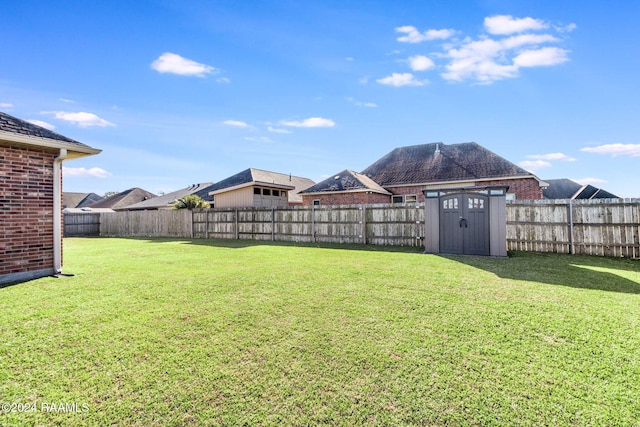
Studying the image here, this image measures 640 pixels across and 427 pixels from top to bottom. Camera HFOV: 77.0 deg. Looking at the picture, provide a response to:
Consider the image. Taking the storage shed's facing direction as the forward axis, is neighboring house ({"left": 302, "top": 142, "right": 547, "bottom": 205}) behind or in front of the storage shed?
behind

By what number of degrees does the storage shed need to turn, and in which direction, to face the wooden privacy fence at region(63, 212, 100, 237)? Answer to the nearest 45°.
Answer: approximately 90° to its right

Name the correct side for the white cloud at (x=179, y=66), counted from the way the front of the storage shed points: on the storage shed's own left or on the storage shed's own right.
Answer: on the storage shed's own right

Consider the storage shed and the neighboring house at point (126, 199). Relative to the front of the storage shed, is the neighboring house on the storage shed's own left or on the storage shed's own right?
on the storage shed's own right

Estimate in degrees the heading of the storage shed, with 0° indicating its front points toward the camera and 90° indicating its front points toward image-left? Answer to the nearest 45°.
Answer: approximately 0°

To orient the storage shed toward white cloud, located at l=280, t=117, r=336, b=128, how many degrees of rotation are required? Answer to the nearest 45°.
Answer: approximately 135° to its right

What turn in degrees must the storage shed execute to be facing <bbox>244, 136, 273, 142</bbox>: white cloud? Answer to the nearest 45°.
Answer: approximately 135° to its right

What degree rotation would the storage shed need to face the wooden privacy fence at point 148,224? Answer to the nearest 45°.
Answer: approximately 90° to its right
